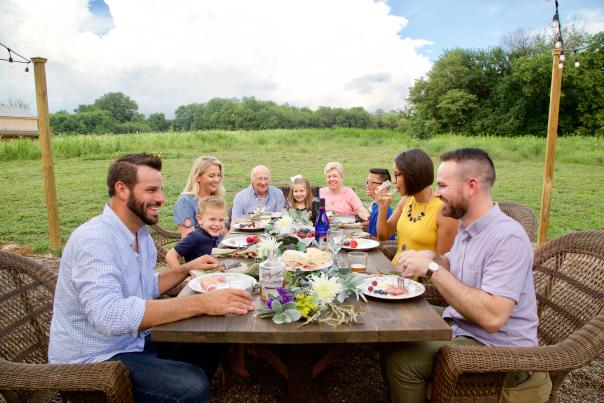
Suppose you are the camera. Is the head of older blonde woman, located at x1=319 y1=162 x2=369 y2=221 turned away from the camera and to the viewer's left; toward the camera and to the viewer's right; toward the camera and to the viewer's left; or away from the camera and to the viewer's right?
toward the camera and to the viewer's left

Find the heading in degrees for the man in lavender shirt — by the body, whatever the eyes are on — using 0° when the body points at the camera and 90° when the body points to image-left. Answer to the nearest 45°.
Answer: approximately 90°

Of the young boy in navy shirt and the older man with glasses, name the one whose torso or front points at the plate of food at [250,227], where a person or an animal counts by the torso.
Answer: the older man with glasses

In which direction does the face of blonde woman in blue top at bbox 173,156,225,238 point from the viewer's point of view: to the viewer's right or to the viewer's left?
to the viewer's right

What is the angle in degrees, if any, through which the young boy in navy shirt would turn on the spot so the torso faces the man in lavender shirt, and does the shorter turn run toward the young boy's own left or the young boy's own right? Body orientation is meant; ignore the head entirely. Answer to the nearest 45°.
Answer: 0° — they already face them

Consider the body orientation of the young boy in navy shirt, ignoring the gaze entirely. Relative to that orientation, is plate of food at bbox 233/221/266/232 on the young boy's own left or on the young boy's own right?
on the young boy's own left

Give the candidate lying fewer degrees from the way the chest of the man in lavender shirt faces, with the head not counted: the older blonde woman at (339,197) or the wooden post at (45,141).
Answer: the wooden post

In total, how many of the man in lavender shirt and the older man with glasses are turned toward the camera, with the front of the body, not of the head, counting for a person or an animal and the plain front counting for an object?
1

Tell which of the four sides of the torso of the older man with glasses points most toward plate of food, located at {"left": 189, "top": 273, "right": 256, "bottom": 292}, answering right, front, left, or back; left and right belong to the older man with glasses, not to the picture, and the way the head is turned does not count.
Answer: front

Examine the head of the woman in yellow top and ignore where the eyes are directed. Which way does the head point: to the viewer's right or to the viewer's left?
to the viewer's left
